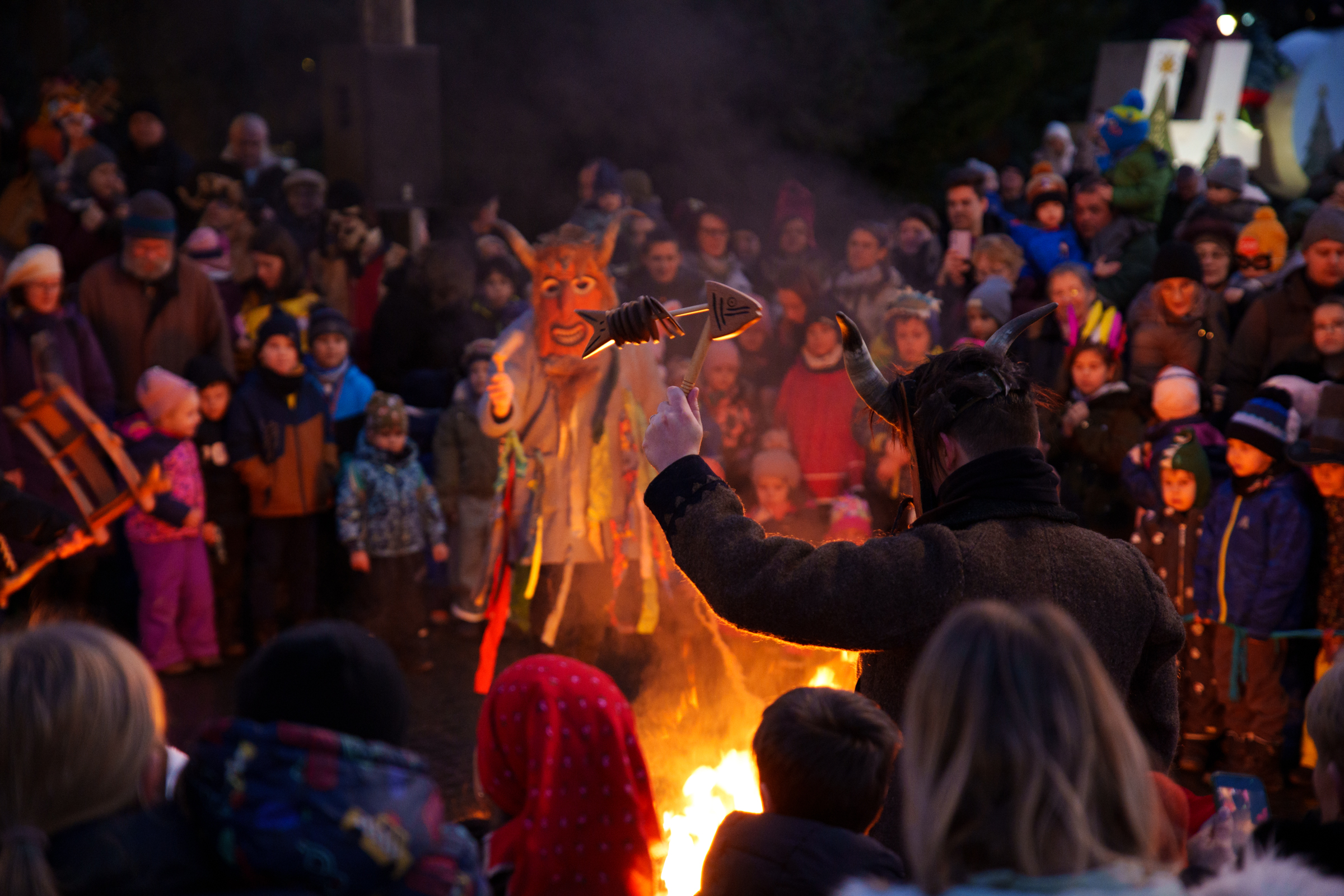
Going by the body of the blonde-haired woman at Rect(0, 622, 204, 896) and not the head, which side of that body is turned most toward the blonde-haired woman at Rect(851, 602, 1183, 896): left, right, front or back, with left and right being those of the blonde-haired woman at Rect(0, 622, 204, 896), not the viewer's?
right

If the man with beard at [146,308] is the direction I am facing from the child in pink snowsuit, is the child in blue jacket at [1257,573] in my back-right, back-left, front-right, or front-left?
back-right

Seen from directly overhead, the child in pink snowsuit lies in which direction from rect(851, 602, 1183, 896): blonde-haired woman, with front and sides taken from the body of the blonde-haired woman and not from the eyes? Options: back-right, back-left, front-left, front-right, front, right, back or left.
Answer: front-left

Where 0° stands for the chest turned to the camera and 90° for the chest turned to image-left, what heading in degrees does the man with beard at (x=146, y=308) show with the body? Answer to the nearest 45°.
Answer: approximately 0°

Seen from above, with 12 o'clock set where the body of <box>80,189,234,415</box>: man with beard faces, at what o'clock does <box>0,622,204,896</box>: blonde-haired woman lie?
The blonde-haired woman is roughly at 12 o'clock from the man with beard.

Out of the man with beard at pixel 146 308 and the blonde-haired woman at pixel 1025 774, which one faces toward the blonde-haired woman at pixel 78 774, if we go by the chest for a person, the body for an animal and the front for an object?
the man with beard

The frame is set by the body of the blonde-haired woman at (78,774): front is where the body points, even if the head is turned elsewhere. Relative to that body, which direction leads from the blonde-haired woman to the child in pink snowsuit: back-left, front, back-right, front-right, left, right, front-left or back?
front-left

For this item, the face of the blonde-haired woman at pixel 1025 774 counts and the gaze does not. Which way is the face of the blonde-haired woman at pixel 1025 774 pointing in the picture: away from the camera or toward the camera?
away from the camera

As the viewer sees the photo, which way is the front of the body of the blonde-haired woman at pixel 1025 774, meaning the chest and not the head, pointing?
away from the camera
